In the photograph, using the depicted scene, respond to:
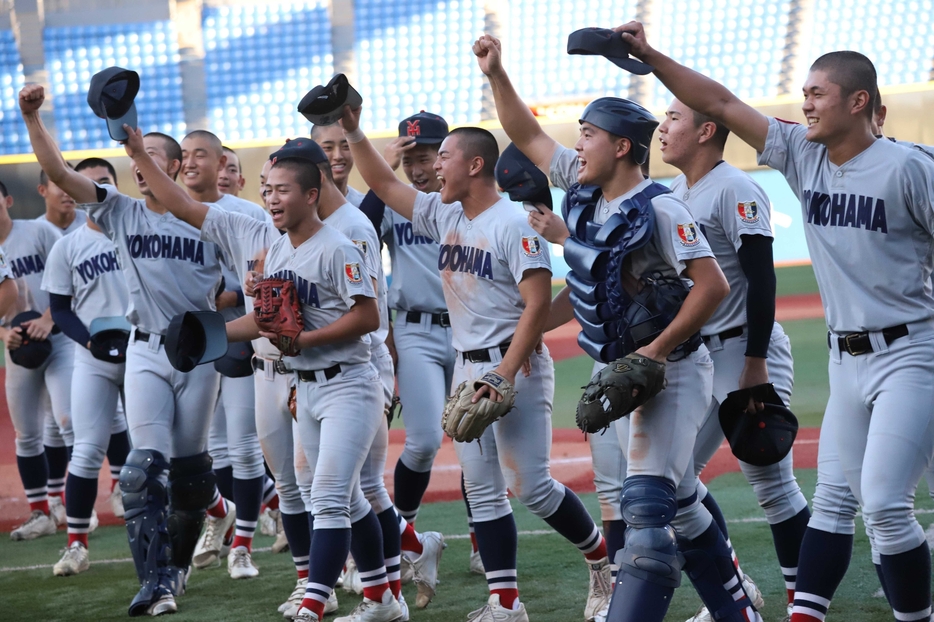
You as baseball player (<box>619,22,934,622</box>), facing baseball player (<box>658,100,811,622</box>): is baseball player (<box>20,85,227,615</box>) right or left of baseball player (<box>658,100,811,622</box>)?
left

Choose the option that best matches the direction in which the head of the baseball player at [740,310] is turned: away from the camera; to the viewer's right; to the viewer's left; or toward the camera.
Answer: to the viewer's left

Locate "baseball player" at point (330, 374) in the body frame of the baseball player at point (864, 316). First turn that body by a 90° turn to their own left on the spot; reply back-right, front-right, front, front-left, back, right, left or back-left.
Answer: back-right

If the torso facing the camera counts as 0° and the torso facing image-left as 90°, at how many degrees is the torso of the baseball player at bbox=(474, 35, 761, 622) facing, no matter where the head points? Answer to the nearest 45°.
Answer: approximately 45°

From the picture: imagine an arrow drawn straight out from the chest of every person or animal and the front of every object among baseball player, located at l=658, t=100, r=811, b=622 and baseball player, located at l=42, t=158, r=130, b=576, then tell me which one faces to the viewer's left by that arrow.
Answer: baseball player, located at l=658, t=100, r=811, b=622

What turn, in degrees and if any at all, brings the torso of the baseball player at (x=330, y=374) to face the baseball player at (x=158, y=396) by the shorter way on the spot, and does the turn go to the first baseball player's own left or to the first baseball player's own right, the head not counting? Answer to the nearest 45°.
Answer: approximately 90° to the first baseball player's own right

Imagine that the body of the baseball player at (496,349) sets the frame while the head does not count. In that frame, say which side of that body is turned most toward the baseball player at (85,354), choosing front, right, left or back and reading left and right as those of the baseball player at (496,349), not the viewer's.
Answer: right

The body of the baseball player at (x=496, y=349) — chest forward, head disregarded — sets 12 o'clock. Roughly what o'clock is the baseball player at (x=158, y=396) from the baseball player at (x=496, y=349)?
the baseball player at (x=158, y=396) is roughly at 2 o'clock from the baseball player at (x=496, y=349).

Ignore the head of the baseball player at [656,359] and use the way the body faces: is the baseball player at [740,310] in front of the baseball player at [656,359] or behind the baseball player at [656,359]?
behind

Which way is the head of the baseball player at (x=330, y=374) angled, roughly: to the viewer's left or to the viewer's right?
to the viewer's left
